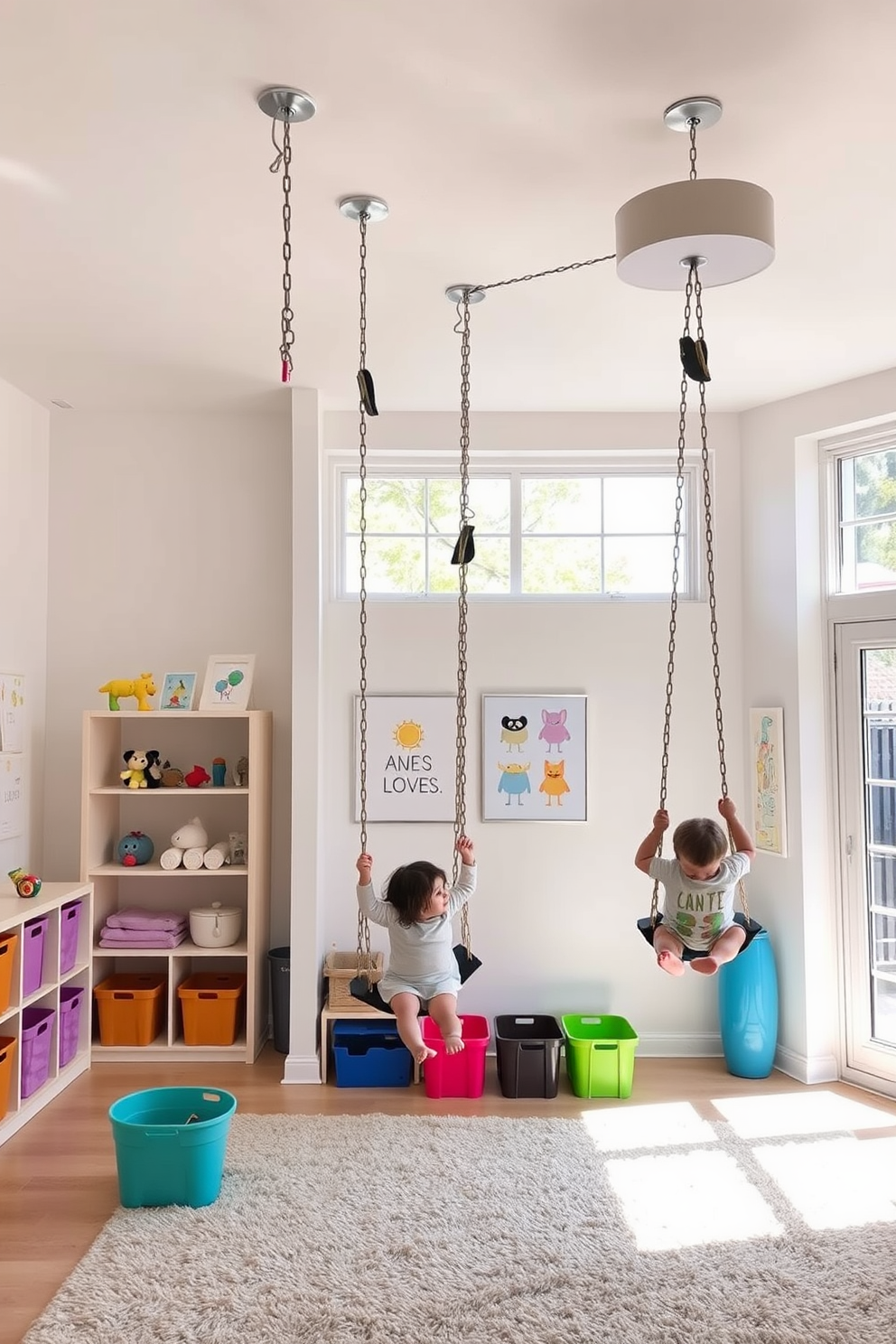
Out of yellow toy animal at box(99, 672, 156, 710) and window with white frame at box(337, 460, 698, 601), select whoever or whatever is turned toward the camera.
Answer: the window with white frame

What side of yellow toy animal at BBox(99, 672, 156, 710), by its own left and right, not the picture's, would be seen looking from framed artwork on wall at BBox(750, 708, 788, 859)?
front

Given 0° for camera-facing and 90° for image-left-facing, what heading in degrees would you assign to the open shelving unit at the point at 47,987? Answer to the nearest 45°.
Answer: approximately 315°

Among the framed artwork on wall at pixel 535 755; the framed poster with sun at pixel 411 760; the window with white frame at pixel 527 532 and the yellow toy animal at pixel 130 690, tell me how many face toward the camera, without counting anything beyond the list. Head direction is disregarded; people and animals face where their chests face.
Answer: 3

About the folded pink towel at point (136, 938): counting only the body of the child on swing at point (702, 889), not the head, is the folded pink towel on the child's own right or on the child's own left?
on the child's own right

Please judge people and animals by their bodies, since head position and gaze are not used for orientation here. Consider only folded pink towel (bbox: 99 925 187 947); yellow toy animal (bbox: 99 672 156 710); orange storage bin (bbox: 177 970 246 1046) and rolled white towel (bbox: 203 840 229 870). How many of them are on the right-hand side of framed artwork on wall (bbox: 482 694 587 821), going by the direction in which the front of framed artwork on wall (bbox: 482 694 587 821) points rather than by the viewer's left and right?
4

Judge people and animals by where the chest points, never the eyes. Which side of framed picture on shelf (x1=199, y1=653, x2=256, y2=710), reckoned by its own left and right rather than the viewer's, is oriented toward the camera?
front

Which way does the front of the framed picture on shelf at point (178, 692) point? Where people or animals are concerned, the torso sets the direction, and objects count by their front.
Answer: toward the camera

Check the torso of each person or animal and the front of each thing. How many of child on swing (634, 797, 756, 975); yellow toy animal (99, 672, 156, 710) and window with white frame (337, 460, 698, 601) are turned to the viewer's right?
1

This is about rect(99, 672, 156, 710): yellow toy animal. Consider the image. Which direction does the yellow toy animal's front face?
to the viewer's right

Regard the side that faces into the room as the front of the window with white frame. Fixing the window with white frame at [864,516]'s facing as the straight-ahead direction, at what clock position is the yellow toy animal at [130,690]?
The yellow toy animal is roughly at 1 o'clock from the window with white frame.

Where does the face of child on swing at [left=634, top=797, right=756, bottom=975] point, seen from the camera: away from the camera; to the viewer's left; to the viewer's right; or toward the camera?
toward the camera

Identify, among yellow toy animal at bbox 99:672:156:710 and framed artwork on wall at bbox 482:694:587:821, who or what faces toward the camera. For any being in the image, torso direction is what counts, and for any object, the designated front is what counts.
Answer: the framed artwork on wall

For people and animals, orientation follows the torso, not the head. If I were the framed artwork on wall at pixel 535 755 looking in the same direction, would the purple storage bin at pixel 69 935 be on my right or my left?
on my right

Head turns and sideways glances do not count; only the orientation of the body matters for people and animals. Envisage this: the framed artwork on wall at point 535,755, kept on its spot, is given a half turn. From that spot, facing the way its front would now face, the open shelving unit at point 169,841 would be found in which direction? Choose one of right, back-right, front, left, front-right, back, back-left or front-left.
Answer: left

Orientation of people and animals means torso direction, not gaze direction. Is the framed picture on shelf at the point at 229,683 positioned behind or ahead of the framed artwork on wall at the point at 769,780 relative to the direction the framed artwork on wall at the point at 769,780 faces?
ahead

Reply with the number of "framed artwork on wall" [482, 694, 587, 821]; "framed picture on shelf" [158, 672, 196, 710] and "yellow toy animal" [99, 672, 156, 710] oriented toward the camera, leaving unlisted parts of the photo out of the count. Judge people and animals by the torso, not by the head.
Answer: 2

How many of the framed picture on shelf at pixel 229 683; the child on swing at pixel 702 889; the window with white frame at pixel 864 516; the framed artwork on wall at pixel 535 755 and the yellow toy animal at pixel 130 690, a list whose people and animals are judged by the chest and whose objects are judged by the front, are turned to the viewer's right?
1
